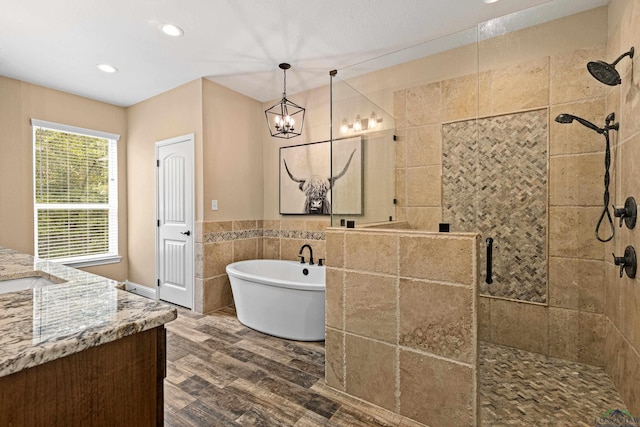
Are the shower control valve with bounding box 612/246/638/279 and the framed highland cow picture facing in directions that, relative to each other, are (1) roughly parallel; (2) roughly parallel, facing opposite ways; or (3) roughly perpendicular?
roughly perpendicular

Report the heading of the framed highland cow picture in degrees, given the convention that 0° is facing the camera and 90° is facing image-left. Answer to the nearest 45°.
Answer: approximately 45°

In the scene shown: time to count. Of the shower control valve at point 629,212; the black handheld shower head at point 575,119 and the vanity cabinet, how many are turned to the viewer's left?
2

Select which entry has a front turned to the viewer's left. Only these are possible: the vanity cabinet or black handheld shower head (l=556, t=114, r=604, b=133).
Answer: the black handheld shower head

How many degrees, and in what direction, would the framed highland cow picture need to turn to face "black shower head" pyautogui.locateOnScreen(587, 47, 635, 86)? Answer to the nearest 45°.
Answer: approximately 90° to its left

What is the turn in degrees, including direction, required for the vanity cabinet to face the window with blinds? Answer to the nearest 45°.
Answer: approximately 45° to its left

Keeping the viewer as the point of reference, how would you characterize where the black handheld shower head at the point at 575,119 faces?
facing to the left of the viewer

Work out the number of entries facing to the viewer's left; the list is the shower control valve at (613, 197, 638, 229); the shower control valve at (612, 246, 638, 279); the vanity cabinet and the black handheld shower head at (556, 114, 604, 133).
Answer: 3

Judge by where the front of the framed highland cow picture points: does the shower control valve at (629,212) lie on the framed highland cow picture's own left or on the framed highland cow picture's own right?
on the framed highland cow picture's own left

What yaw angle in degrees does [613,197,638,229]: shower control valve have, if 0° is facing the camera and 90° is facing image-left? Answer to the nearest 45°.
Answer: approximately 90°

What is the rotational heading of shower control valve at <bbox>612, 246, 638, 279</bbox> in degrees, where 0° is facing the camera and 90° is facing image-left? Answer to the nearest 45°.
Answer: approximately 90°
